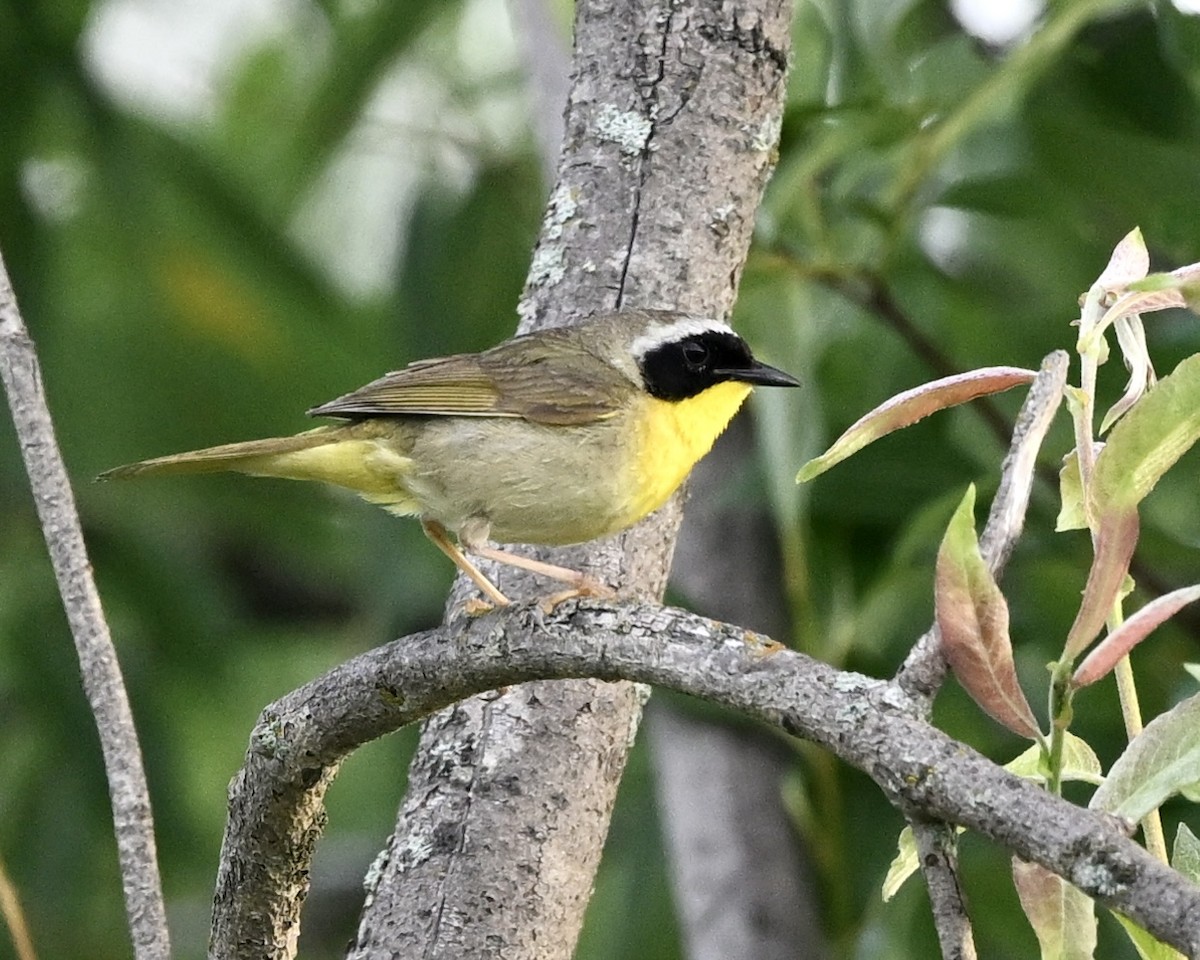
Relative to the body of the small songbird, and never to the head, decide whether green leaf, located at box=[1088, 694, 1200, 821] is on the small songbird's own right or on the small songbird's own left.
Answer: on the small songbird's own right

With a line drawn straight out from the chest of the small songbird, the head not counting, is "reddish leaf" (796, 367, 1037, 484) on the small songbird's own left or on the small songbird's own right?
on the small songbird's own right

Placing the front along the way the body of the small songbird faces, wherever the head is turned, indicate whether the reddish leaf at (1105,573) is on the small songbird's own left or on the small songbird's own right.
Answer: on the small songbird's own right

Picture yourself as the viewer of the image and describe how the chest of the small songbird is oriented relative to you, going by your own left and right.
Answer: facing to the right of the viewer
